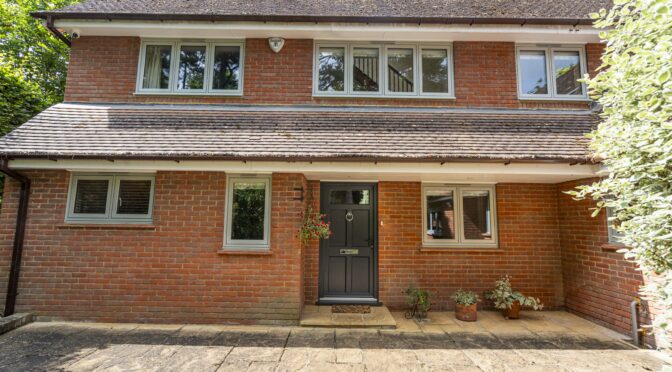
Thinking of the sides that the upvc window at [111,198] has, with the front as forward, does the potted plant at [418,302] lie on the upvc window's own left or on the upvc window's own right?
on the upvc window's own left

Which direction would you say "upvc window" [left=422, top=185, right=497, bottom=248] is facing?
toward the camera

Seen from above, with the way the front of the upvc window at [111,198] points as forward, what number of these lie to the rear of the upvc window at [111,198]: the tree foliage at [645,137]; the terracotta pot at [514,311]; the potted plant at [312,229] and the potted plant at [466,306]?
0

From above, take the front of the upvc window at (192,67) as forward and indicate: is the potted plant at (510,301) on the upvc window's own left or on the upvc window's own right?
on the upvc window's own left

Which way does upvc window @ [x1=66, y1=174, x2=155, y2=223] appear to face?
toward the camera

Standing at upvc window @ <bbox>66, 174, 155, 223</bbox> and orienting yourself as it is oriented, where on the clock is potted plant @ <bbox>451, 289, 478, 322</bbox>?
The potted plant is roughly at 10 o'clock from the upvc window.

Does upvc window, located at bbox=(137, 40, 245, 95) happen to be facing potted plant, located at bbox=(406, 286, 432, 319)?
no

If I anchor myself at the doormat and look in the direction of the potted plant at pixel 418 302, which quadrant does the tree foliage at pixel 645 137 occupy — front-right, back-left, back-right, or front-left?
front-right

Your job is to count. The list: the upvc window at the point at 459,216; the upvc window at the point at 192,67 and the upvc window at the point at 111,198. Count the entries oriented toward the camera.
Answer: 3

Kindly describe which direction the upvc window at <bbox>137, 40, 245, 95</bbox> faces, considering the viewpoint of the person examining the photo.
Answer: facing the viewer

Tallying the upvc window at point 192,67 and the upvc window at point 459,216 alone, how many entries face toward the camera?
2

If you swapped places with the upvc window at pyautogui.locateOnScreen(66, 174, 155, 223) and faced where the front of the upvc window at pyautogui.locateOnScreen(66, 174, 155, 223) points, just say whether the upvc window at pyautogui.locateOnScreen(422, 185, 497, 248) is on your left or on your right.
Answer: on your left

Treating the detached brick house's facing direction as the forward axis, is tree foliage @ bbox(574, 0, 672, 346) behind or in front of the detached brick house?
in front

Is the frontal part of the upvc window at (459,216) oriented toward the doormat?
no

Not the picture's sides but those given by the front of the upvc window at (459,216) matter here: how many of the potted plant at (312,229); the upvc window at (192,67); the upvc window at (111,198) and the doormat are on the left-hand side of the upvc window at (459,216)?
0

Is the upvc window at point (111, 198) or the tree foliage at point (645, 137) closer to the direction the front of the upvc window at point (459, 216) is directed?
the tree foliage

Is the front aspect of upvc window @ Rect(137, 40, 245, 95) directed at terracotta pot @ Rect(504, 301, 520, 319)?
no
